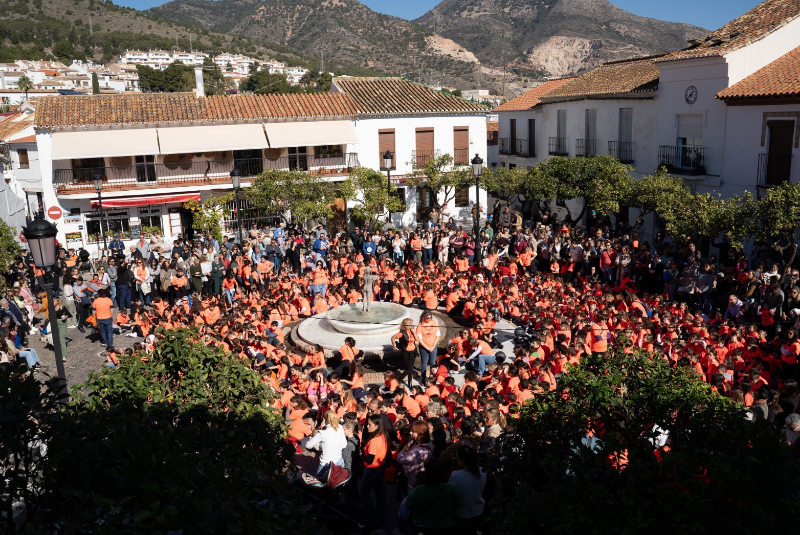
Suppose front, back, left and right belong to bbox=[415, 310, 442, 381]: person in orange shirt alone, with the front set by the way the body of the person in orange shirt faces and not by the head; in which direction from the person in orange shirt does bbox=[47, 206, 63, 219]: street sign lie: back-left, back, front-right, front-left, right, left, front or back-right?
back-right

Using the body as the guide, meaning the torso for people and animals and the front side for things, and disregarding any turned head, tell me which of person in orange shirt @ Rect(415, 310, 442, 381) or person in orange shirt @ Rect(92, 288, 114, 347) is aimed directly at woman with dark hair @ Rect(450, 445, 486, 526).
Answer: person in orange shirt @ Rect(415, 310, 442, 381)

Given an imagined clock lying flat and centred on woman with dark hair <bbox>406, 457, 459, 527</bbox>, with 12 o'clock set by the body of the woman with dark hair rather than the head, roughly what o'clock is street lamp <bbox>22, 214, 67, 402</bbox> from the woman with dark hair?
The street lamp is roughly at 10 o'clock from the woman with dark hair.

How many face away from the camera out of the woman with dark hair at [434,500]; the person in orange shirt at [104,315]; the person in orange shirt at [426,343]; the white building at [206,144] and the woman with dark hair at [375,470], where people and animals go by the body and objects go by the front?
2

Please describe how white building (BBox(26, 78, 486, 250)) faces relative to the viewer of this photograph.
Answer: facing the viewer

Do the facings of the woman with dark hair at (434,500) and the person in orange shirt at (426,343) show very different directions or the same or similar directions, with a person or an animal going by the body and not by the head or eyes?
very different directions

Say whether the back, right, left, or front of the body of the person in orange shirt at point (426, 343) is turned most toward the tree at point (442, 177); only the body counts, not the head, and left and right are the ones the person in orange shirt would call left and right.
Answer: back

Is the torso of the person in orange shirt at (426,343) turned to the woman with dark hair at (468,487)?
yes

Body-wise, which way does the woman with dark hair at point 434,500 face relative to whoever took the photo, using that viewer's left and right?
facing away from the viewer

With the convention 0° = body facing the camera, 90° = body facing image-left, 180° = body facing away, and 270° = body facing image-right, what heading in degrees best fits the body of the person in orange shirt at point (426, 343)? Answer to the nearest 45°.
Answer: approximately 0°

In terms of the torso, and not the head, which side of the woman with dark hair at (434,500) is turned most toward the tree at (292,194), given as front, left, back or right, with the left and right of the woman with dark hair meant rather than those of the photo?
front

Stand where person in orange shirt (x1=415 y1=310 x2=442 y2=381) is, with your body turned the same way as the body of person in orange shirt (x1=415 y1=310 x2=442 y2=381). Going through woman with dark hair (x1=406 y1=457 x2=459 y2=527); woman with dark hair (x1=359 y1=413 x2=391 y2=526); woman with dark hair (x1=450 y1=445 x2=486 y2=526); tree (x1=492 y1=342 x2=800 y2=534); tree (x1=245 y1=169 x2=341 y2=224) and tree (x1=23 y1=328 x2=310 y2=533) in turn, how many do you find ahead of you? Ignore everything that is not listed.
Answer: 5

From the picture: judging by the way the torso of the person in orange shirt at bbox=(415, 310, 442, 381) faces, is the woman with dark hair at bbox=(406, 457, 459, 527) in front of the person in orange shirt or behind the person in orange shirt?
in front
